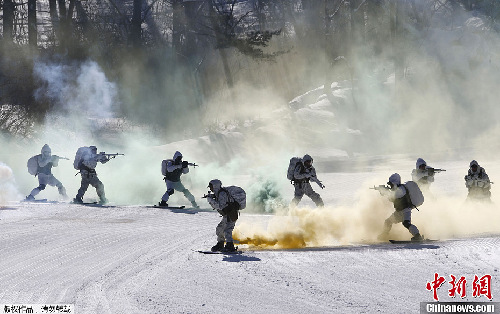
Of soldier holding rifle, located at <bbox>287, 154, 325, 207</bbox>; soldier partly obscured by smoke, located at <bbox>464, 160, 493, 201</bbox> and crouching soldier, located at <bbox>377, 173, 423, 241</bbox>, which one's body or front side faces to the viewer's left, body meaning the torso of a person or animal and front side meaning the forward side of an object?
crouching soldier, located at <bbox>377, 173, 423, 241</bbox>

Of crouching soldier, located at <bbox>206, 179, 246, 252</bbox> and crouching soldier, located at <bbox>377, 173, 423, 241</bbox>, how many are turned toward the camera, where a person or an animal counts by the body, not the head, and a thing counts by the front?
0

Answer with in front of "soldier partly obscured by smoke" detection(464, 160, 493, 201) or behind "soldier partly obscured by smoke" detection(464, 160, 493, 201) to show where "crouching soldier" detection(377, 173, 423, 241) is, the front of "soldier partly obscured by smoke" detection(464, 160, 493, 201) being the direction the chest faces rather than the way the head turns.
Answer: in front

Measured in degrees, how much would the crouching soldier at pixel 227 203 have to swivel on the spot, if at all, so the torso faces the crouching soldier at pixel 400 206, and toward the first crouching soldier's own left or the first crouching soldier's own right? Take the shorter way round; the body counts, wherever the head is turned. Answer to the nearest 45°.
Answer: approximately 180°

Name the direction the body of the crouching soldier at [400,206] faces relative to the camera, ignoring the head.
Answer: to the viewer's left

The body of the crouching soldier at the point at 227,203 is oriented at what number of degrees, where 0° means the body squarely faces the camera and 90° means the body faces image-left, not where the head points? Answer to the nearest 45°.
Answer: approximately 90°
